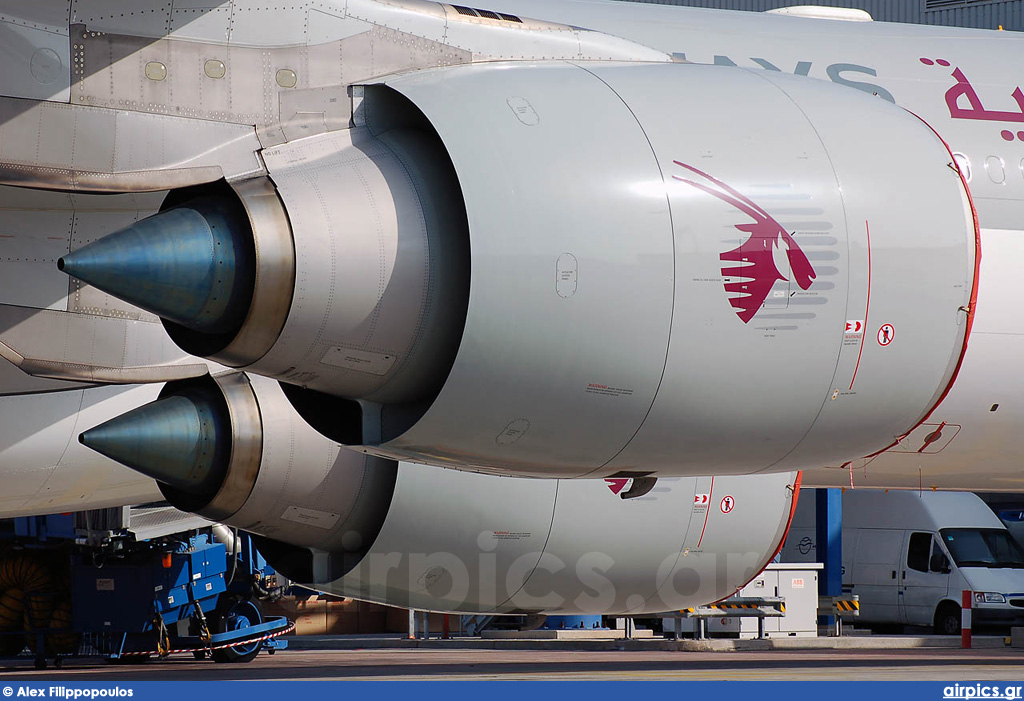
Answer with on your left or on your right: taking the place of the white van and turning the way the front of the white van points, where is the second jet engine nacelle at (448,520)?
on your right

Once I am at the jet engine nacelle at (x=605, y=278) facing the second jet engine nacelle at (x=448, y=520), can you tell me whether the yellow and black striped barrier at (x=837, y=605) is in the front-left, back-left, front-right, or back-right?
front-right

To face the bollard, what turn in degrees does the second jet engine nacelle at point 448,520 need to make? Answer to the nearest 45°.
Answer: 0° — it already faces it

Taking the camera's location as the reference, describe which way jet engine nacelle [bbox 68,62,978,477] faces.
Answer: facing away from the viewer and to the right of the viewer

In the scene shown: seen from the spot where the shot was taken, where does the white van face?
facing the viewer and to the right of the viewer

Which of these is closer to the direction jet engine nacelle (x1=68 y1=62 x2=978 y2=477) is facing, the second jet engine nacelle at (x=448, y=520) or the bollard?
the bollard

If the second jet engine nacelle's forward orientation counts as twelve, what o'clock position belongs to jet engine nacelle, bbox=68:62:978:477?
The jet engine nacelle is roughly at 4 o'clock from the second jet engine nacelle.

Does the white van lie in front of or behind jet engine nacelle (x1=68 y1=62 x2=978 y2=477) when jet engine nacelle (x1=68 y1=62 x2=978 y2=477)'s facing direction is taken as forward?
in front

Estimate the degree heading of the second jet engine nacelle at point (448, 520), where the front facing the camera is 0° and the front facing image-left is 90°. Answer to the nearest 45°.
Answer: approximately 225°

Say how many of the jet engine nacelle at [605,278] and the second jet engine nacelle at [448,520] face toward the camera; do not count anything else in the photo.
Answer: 0

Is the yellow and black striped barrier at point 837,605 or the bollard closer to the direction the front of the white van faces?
the bollard

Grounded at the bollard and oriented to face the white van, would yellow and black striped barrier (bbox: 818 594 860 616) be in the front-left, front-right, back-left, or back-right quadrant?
front-left

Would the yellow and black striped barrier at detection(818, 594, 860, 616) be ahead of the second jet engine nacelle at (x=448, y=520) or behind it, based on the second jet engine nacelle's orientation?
ahead

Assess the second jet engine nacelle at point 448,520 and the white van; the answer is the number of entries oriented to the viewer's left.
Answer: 0
